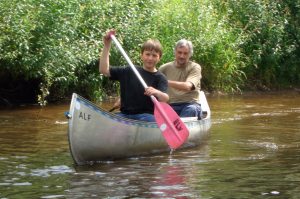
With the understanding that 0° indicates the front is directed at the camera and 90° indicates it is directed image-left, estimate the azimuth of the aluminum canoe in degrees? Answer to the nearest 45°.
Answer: approximately 45°

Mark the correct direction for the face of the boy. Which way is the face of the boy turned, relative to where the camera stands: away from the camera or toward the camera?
toward the camera

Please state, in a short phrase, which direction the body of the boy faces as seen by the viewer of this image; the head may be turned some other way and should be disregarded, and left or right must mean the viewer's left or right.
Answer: facing the viewer
